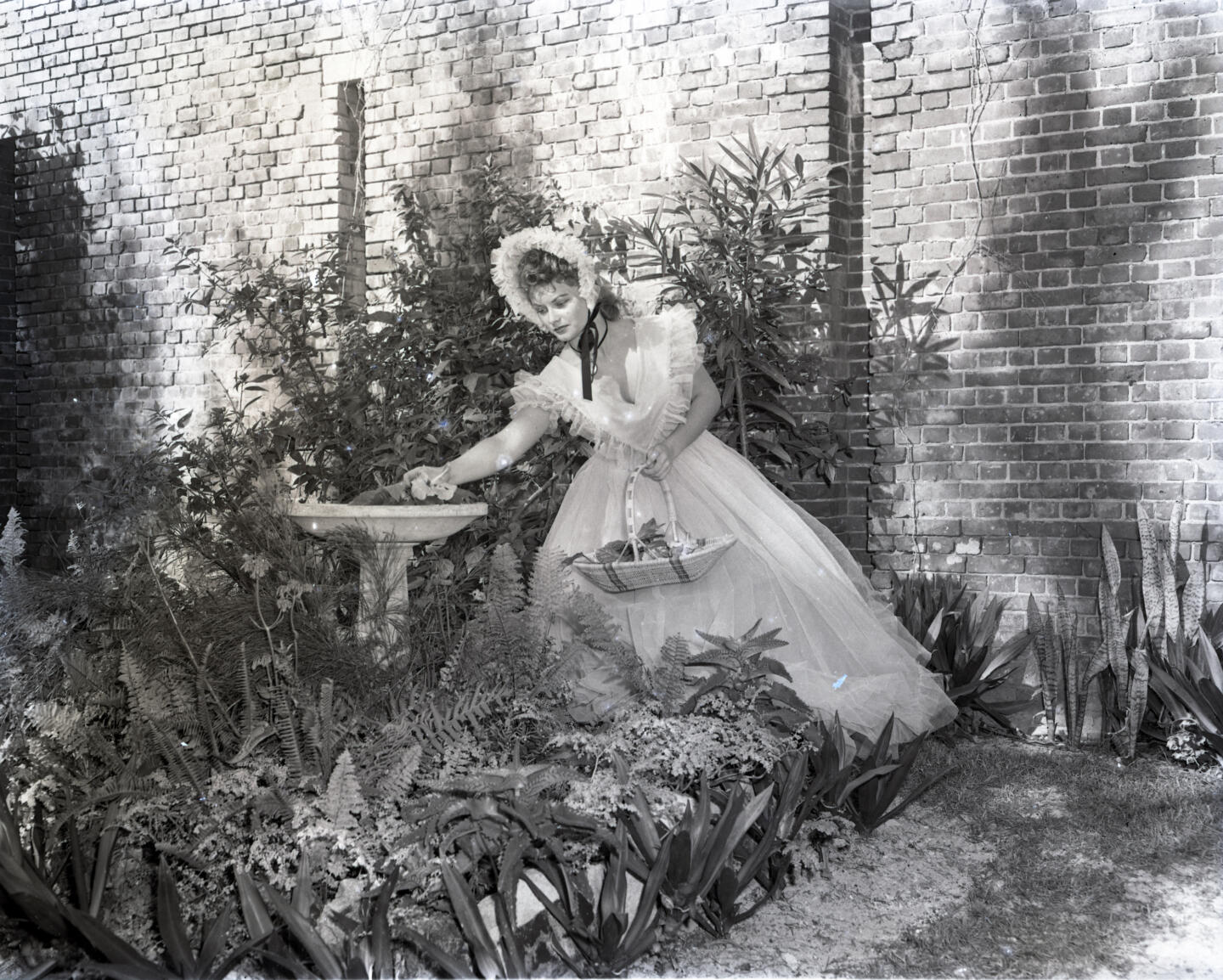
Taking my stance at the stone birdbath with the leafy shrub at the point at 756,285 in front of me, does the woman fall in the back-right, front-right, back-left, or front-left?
front-right

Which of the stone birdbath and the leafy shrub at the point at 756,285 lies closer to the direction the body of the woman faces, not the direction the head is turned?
the stone birdbath

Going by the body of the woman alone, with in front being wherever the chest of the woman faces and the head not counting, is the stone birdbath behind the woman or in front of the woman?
in front

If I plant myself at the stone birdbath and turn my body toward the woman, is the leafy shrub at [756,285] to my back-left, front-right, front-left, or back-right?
front-left

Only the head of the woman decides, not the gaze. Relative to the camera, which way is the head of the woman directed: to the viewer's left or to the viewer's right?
to the viewer's left

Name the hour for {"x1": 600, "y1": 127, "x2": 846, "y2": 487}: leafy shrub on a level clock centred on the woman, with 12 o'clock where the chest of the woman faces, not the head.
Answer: The leafy shrub is roughly at 5 o'clock from the woman.

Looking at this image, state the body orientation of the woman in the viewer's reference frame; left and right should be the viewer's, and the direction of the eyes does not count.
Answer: facing the viewer and to the left of the viewer
